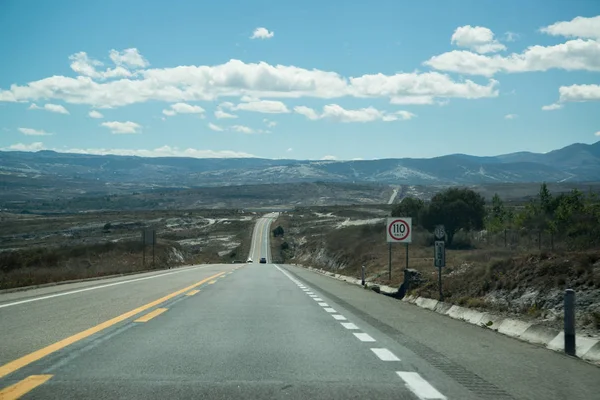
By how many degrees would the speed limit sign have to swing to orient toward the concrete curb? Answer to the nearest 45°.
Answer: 0° — it already faces it

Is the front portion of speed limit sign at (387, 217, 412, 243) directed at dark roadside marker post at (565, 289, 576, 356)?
yes

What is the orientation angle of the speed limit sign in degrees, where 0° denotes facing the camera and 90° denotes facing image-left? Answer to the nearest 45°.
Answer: approximately 0°
